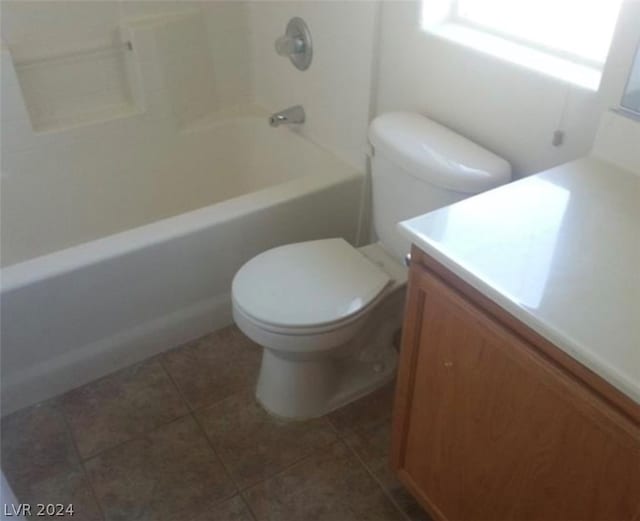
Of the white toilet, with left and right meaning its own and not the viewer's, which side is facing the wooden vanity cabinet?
left

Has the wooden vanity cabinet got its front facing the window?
no

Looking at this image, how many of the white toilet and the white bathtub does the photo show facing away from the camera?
0

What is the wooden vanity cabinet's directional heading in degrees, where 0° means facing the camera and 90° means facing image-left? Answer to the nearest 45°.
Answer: approximately 45°

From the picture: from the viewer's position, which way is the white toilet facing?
facing the viewer and to the left of the viewer

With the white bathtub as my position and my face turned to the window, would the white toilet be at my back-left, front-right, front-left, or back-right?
front-right

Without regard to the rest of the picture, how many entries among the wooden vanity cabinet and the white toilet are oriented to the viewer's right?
0

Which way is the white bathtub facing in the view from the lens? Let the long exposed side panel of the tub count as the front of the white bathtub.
facing the viewer and to the right of the viewer

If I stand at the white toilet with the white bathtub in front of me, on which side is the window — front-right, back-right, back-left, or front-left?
back-right

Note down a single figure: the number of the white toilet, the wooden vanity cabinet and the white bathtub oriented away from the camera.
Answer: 0

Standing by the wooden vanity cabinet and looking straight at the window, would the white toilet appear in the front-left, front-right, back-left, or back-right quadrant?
front-left

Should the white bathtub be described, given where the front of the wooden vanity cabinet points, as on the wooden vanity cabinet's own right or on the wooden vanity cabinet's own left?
on the wooden vanity cabinet's own right
